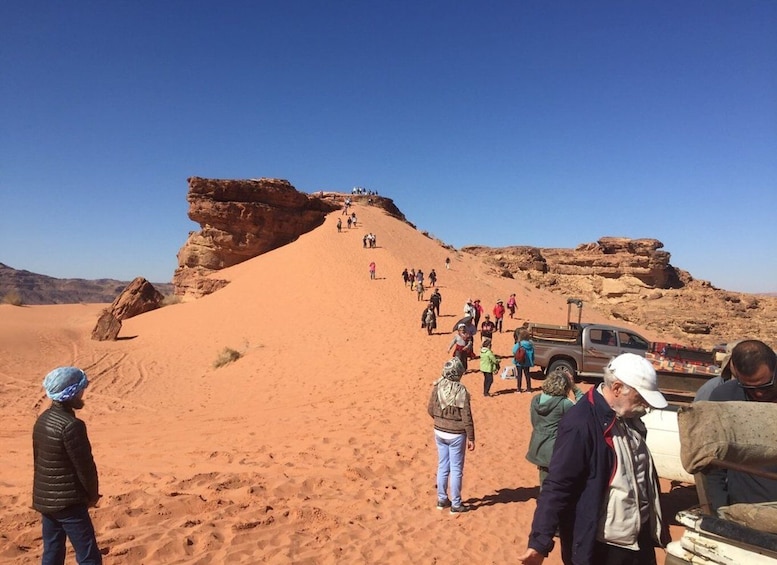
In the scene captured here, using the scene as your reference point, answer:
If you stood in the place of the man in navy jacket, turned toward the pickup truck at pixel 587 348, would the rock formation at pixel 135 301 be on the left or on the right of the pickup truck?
left

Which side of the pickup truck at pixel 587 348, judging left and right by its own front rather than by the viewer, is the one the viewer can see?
right

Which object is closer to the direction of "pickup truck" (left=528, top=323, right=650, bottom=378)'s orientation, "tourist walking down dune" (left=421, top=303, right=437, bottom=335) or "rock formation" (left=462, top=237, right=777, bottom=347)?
the rock formation

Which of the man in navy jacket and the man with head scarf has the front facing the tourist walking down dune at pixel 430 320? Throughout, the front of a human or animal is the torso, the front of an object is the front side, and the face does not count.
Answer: the man with head scarf

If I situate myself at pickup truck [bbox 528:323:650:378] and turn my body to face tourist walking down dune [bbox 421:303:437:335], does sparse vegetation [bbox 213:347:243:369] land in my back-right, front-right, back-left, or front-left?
front-left

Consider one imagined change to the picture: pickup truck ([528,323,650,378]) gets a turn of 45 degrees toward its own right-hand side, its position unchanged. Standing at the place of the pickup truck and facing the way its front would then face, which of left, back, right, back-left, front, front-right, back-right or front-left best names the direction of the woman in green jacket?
front-right

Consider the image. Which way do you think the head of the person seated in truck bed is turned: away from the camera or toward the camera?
toward the camera

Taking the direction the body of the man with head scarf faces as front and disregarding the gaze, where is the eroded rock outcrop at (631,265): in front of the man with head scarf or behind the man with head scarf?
in front

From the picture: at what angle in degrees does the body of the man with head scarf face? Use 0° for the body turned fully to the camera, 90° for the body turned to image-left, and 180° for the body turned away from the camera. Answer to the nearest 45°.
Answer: approximately 225°
